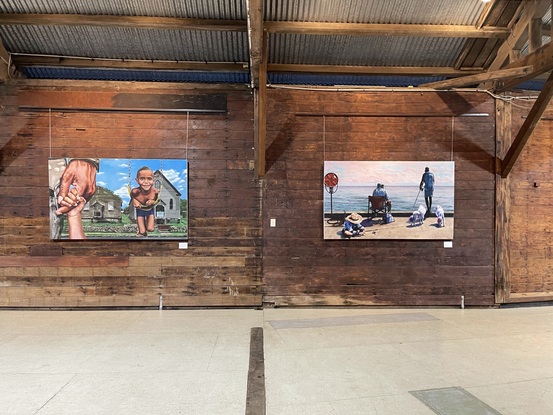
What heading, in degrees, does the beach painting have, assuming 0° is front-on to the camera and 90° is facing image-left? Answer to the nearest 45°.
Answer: approximately 0°

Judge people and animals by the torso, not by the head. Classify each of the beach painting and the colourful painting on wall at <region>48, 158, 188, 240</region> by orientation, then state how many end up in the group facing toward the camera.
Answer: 2

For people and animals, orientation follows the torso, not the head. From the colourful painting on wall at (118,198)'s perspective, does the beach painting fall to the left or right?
on its left

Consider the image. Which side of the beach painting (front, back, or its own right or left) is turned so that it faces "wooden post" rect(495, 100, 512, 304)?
left

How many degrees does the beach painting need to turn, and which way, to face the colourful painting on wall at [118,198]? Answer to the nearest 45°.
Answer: approximately 90° to its right

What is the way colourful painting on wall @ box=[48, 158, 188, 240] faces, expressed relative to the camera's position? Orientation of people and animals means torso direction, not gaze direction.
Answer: facing the viewer
